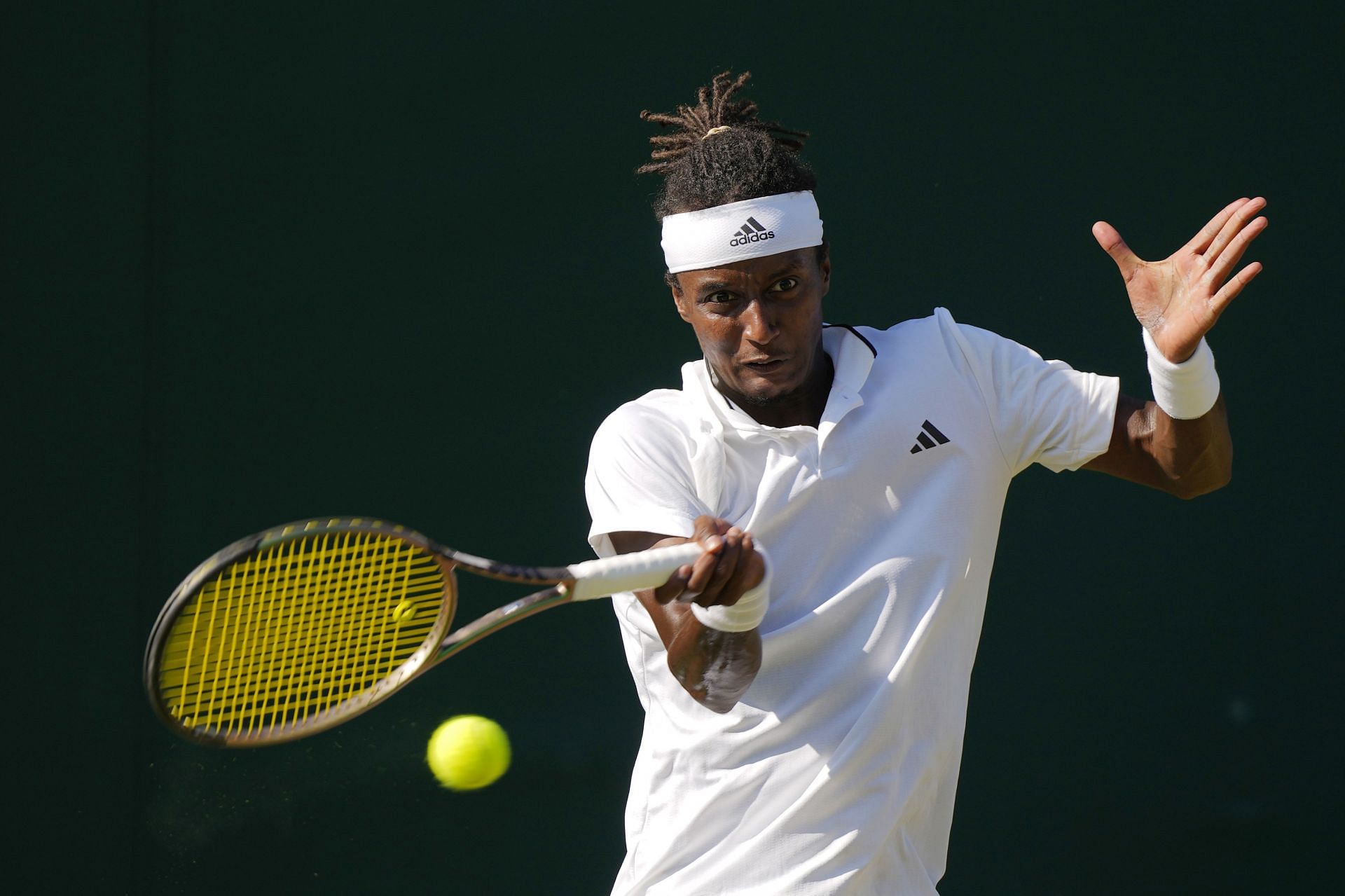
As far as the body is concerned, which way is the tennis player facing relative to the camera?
toward the camera
